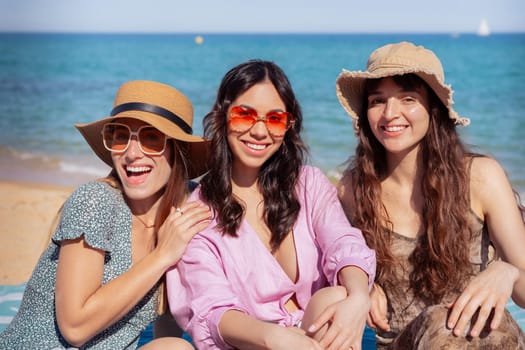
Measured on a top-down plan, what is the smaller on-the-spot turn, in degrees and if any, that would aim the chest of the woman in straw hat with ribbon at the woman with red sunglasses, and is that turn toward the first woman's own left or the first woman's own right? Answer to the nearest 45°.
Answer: approximately 45° to the first woman's own left

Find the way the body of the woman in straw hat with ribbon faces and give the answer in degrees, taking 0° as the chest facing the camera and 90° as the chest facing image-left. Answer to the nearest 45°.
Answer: approximately 315°
